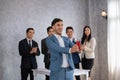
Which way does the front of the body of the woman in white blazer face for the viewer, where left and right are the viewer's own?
facing the viewer and to the left of the viewer

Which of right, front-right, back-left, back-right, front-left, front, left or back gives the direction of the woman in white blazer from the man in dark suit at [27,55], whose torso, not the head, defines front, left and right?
front-left

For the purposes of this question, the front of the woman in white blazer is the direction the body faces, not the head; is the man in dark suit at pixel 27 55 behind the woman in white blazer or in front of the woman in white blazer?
in front

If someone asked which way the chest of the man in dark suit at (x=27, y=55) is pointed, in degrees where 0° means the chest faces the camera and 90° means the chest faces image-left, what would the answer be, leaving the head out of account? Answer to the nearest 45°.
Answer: approximately 315°

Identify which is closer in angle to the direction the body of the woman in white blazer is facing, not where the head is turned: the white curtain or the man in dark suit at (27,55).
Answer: the man in dark suit

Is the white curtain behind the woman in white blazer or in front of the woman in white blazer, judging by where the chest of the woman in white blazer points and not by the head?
behind
